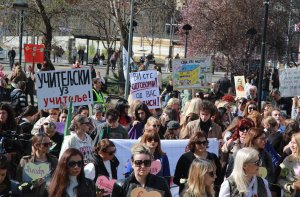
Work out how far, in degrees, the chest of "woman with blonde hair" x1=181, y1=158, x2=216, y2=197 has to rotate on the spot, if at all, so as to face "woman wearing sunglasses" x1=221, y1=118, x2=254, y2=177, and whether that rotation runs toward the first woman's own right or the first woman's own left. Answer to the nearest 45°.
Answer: approximately 90° to the first woman's own left

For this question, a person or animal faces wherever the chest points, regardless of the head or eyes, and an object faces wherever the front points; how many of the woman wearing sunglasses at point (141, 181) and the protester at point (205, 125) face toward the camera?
2

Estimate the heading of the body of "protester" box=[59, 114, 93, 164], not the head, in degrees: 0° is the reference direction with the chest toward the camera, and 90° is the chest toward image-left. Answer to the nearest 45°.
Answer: approximately 315°

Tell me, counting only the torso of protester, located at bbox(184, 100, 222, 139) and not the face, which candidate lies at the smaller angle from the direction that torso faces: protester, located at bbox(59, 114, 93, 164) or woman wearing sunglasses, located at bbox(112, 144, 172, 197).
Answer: the woman wearing sunglasses
